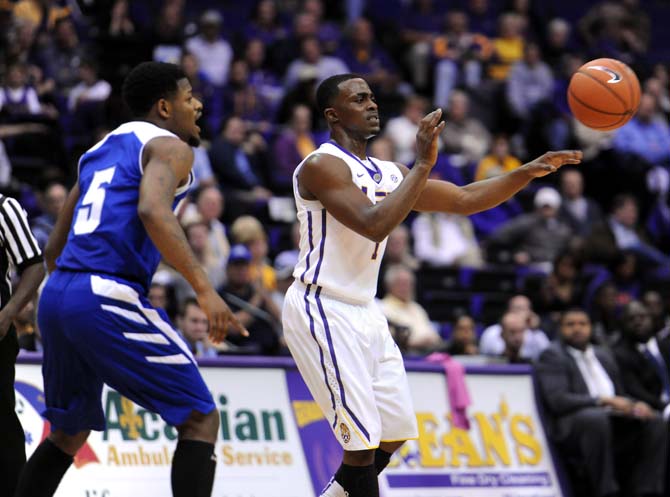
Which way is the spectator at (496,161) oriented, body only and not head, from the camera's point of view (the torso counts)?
toward the camera

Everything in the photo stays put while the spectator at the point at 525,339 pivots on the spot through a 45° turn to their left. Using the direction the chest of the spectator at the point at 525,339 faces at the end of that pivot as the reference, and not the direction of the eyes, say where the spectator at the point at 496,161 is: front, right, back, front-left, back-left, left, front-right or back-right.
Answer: back-left

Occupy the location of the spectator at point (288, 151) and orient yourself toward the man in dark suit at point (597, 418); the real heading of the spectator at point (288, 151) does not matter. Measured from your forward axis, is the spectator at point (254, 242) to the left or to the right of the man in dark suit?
right

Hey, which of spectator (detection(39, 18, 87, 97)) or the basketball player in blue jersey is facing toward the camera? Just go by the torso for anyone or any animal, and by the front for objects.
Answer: the spectator

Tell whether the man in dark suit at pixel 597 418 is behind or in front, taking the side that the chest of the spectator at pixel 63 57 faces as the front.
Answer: in front

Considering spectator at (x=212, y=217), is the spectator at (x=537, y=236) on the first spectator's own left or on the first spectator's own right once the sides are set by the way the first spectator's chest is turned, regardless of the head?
on the first spectator's own left

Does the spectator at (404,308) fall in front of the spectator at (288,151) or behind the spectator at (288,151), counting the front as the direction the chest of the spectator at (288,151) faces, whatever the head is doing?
in front

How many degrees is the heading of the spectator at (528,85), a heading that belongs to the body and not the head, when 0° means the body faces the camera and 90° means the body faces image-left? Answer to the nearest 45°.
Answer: approximately 0°

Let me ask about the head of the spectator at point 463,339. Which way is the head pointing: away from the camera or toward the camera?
toward the camera

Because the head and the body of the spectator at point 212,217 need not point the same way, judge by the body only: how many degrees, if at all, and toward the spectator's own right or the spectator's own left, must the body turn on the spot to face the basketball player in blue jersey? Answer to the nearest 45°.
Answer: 0° — they already face them

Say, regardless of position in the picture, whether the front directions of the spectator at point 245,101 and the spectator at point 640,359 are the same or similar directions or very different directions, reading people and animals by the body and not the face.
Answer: same or similar directions

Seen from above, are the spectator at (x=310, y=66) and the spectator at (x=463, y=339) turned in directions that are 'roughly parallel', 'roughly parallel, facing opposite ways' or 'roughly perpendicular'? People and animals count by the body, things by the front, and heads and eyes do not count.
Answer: roughly parallel

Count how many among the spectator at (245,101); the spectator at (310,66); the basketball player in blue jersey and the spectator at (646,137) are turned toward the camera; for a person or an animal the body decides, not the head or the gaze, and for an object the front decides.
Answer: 3
